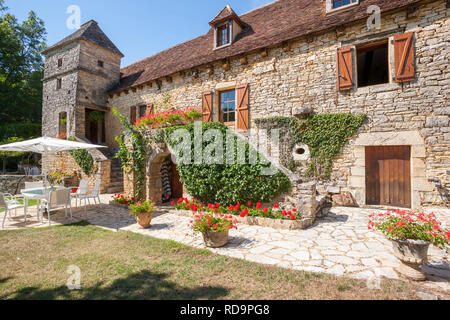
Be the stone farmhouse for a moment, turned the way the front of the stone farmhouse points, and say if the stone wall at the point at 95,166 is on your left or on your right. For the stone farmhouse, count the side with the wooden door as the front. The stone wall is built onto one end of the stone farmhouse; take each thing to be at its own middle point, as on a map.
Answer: on your right

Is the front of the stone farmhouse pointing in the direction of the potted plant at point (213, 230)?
yes

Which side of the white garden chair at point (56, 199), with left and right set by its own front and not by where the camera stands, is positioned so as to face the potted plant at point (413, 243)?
back

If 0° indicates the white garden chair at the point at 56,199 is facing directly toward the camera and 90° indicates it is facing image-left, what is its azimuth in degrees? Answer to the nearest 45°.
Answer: approximately 135°

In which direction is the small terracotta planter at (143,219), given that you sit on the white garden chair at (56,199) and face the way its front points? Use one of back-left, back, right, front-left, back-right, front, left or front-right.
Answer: back

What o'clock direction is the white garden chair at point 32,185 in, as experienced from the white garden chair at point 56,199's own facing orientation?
the white garden chair at point 32,185 is roughly at 1 o'clock from the white garden chair at point 56,199.

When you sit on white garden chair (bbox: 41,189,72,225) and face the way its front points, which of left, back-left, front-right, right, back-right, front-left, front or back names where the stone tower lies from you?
front-right

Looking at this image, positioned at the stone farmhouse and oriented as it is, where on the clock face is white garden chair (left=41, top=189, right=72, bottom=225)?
The white garden chair is roughly at 1 o'clock from the stone farmhouse.

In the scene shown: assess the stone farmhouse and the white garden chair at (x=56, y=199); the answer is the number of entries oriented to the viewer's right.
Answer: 0

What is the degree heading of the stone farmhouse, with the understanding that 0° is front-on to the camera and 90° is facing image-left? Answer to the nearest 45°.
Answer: approximately 45°

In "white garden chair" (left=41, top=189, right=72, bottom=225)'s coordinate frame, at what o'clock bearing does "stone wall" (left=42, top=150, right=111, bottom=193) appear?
The stone wall is roughly at 2 o'clock from the white garden chair.
